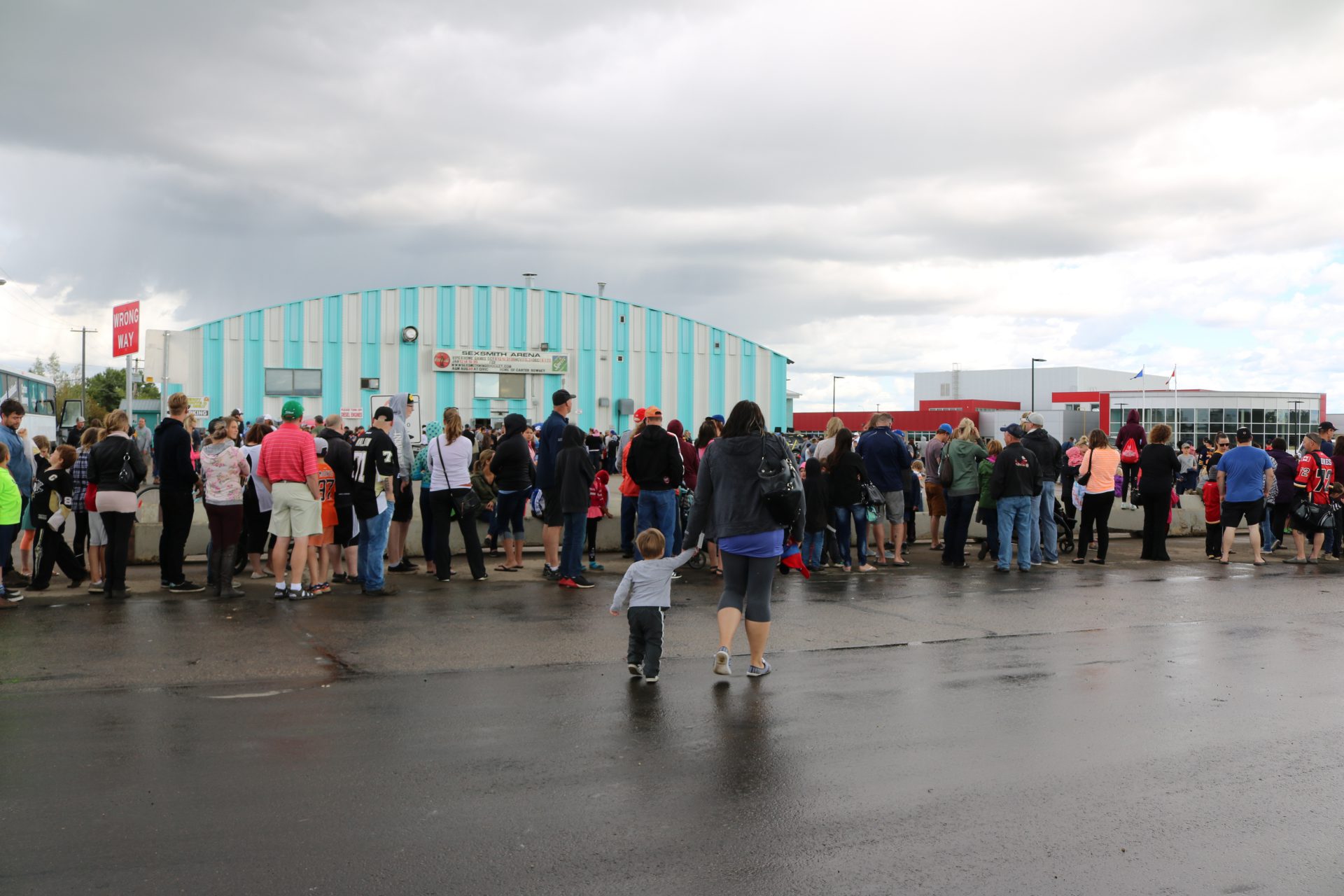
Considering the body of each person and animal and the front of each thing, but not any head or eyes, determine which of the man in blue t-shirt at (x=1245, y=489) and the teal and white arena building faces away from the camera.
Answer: the man in blue t-shirt

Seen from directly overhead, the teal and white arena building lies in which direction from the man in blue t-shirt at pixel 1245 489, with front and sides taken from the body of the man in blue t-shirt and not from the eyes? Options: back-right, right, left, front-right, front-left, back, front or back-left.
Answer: front-left

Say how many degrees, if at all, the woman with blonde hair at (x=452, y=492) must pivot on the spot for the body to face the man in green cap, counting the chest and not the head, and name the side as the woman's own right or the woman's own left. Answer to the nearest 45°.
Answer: approximately 135° to the woman's own left

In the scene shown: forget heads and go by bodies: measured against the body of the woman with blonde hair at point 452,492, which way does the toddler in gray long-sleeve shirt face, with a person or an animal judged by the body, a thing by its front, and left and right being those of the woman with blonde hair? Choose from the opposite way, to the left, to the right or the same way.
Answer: the same way

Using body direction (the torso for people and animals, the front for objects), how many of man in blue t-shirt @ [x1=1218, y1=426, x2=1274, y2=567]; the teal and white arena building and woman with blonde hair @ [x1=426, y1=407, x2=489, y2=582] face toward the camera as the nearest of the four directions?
1

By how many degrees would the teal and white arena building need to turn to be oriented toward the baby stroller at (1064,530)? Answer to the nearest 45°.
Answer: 0° — it already faces it

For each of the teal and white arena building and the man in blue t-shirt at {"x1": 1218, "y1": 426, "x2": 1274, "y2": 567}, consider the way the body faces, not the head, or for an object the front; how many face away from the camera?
1

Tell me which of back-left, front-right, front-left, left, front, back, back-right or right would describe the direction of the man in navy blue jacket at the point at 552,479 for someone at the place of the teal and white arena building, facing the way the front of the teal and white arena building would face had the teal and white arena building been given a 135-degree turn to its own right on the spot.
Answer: back-left

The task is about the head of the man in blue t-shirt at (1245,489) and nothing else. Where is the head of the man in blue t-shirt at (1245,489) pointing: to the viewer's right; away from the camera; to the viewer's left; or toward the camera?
away from the camera

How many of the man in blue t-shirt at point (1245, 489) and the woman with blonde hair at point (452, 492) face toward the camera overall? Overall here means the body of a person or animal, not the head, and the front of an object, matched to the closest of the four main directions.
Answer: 0

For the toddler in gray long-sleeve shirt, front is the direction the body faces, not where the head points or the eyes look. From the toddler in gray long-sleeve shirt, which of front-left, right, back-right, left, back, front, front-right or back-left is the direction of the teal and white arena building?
front

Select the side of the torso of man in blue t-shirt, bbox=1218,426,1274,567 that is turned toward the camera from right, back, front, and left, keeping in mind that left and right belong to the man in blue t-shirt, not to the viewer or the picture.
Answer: back

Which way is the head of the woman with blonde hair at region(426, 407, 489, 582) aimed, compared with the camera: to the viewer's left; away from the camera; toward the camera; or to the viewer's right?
away from the camera

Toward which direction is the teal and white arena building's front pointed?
toward the camera

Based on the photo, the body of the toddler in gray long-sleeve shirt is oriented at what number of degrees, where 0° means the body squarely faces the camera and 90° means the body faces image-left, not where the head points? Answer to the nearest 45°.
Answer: approximately 180°

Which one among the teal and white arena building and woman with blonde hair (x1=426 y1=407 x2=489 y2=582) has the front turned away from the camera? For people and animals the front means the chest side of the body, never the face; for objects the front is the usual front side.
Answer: the woman with blonde hair

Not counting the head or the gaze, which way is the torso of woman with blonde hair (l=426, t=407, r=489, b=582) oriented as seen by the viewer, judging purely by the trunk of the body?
away from the camera

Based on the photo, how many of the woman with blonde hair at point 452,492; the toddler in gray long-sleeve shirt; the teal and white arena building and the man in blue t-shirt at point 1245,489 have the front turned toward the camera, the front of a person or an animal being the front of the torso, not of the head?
1
